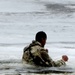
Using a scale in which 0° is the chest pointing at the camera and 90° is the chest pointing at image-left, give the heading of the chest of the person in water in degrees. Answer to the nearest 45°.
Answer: approximately 225°
